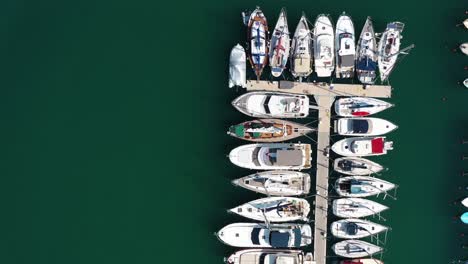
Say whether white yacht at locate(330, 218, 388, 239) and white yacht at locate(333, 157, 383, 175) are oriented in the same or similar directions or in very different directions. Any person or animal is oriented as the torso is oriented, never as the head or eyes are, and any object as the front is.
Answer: same or similar directions

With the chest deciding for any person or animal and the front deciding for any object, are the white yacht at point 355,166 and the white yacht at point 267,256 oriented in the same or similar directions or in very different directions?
very different directions

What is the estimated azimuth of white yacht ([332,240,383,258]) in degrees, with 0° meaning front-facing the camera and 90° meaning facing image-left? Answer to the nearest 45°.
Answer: approximately 270°

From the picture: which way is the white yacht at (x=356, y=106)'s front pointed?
to the viewer's right

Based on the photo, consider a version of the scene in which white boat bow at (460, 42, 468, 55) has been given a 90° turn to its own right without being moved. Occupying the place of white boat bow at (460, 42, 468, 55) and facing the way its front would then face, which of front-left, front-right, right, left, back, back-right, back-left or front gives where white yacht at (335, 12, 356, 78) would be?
back-left

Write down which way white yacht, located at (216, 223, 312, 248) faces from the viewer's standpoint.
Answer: facing to the left of the viewer

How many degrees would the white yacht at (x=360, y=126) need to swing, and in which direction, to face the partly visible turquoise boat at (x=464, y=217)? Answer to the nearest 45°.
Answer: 0° — it already faces it

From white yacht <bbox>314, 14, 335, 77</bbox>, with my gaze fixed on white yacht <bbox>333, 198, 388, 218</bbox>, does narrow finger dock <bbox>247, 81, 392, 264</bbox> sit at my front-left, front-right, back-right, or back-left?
front-right

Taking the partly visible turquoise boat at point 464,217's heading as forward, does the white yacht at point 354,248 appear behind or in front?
in front

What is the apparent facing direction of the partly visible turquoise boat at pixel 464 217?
to the viewer's left

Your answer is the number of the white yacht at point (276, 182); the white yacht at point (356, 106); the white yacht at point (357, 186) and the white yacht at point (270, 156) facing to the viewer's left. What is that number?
2

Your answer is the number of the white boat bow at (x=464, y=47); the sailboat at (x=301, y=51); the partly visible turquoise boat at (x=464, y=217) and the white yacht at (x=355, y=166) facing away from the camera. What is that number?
1

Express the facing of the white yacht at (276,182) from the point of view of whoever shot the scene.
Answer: facing to the left of the viewer

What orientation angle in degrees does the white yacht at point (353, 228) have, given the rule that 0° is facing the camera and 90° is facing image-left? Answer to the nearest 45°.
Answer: approximately 270°

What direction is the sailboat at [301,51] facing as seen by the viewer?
away from the camera

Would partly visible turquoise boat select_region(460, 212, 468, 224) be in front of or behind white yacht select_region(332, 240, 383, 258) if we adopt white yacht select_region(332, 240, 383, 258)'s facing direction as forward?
in front

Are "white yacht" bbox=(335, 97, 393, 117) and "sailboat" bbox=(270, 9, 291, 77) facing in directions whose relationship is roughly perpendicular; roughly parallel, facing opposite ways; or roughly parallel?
roughly perpendicular

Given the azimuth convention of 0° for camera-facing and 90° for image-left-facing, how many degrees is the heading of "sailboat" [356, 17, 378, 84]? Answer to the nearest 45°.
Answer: approximately 180°

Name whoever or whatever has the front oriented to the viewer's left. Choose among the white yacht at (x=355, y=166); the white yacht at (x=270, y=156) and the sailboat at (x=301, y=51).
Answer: the white yacht at (x=270, y=156)

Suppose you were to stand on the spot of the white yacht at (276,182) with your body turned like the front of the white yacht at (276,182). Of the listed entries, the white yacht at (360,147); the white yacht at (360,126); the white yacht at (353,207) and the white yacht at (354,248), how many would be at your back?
4
